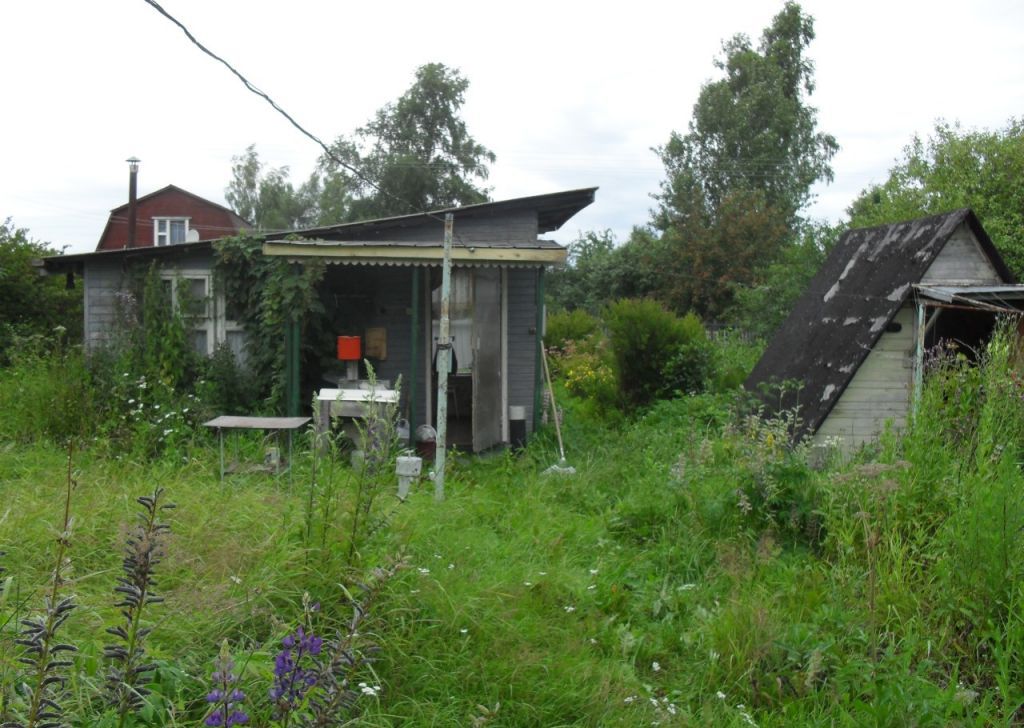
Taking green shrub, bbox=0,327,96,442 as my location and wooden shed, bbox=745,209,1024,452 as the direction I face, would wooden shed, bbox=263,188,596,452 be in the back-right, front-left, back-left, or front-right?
front-left

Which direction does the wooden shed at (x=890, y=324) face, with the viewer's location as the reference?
facing the viewer and to the right of the viewer

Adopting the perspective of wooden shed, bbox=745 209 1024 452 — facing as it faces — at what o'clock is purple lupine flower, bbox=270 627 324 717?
The purple lupine flower is roughly at 2 o'clock from the wooden shed.

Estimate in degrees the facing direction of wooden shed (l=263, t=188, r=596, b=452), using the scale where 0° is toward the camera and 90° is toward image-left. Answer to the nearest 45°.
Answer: approximately 0°

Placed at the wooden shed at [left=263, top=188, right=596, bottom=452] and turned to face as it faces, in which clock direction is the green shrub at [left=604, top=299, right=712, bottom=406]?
The green shrub is roughly at 8 o'clock from the wooden shed.

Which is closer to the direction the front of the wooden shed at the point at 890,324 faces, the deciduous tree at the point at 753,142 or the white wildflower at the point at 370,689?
the white wildflower

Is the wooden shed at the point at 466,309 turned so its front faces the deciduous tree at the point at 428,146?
no

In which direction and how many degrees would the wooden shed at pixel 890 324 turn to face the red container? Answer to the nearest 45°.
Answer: approximately 135° to its right

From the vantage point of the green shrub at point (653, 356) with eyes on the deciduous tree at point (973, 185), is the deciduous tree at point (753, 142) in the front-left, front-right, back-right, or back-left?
front-left

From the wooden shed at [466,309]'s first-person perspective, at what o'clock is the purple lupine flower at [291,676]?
The purple lupine flower is roughly at 12 o'clock from the wooden shed.

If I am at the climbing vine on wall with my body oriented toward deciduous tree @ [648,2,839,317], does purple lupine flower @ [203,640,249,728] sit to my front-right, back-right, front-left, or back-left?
back-right

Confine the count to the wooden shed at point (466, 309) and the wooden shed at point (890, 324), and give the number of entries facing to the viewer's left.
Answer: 0

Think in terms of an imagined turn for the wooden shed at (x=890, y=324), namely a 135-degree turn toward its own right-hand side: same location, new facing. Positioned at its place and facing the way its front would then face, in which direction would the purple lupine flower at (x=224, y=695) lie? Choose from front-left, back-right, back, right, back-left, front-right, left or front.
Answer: left

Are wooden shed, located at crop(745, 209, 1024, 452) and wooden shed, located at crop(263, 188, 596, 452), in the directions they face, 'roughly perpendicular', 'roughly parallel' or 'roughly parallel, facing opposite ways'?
roughly parallel

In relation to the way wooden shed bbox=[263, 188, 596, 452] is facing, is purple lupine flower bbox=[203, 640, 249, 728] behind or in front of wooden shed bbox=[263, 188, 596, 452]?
in front

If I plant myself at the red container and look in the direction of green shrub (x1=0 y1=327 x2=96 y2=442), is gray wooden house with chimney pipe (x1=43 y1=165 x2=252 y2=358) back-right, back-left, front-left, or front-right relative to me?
front-right

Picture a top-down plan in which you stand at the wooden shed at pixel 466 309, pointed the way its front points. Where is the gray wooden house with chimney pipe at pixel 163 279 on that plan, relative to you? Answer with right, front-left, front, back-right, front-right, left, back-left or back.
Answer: right
